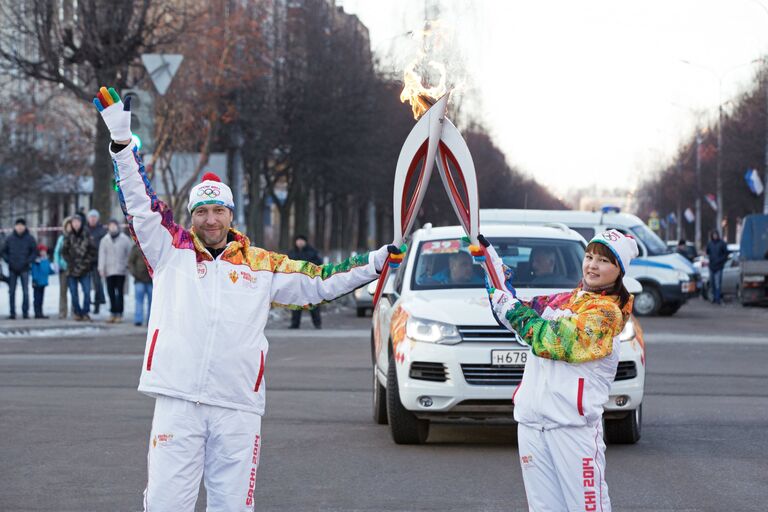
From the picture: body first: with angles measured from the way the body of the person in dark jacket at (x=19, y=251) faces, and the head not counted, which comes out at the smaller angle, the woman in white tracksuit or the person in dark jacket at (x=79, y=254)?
the woman in white tracksuit

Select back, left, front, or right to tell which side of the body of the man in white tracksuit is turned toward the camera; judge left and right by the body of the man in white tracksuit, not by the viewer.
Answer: front

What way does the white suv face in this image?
toward the camera

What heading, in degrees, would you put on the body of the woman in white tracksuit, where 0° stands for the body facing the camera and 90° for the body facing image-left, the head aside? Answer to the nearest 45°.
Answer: approximately 45°

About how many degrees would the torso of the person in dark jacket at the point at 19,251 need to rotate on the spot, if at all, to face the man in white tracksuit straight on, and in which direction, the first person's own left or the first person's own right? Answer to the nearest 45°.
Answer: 0° — they already face them

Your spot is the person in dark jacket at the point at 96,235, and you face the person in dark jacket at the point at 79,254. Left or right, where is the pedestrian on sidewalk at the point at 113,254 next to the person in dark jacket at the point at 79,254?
left

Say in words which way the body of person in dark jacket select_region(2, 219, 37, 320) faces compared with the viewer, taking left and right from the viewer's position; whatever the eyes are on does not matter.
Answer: facing the viewer
